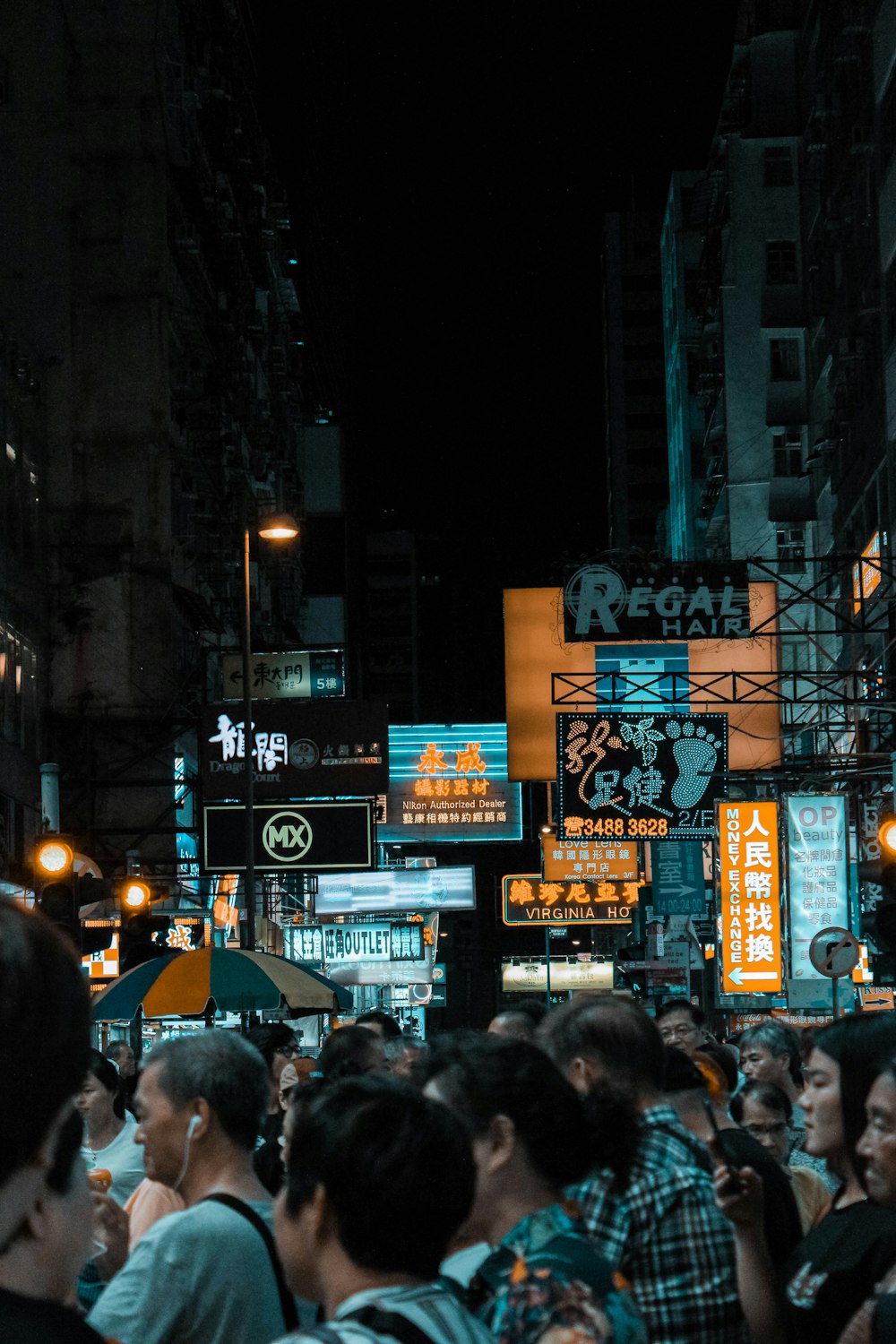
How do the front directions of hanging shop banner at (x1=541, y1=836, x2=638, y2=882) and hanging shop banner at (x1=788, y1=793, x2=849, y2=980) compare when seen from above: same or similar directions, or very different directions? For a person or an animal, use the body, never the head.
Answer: same or similar directions

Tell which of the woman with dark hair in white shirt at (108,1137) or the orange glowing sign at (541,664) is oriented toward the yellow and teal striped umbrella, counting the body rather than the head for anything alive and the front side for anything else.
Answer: the orange glowing sign

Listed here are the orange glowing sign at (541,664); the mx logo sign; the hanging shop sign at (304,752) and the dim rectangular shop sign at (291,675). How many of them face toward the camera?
4

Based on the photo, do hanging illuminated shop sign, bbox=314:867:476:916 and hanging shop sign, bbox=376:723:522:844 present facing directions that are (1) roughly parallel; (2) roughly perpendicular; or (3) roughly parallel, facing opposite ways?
roughly parallel

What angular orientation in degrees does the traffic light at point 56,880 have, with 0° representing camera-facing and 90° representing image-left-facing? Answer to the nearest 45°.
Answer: approximately 0°

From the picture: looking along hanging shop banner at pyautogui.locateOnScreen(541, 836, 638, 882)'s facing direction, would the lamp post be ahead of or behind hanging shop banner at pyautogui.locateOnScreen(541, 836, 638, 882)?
ahead

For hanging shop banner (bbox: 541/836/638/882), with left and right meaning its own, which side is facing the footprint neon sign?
front

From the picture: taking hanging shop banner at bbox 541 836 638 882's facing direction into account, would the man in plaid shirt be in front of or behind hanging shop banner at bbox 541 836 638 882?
in front

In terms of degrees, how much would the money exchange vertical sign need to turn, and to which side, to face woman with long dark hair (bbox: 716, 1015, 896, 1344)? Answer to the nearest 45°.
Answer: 0° — it already faces them

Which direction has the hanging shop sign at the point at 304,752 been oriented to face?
toward the camera

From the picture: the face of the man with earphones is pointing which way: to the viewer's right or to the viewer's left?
to the viewer's left

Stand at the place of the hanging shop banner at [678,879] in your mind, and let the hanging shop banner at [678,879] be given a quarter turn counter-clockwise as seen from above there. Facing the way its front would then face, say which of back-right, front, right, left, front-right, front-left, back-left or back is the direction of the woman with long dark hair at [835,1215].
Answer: right

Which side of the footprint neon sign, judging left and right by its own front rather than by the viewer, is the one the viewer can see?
front

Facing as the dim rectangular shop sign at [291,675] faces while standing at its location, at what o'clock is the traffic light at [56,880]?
The traffic light is roughly at 12 o'clock from the dim rectangular shop sign.

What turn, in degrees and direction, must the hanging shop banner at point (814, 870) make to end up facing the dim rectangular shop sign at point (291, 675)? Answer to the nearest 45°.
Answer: approximately 135° to its right

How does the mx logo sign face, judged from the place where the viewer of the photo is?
facing the viewer

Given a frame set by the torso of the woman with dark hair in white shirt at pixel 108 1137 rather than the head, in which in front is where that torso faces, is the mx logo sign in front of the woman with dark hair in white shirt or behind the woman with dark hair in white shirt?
behind

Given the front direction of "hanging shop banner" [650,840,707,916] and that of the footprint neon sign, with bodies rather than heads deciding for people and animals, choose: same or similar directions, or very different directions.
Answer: same or similar directions
